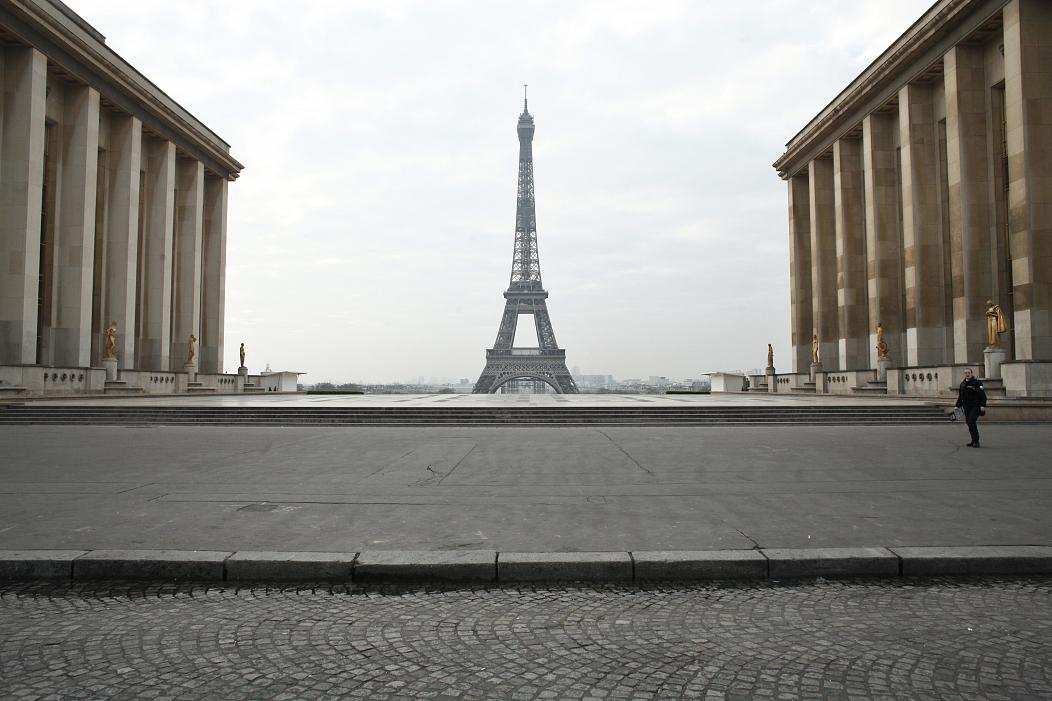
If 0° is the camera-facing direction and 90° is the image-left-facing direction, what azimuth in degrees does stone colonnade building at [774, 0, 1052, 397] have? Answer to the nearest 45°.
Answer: approximately 45°

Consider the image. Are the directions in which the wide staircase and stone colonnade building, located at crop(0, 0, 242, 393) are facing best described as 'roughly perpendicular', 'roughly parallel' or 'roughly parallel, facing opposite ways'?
roughly perpendicular

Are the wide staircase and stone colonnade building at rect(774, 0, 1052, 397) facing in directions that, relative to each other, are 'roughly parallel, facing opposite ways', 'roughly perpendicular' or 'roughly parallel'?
roughly perpendicular

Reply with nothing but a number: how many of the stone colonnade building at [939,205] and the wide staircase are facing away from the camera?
0

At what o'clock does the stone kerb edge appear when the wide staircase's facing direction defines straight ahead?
The stone kerb edge is roughly at 12 o'clock from the wide staircase.

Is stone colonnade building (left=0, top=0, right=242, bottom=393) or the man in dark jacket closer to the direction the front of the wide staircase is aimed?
the man in dark jacket

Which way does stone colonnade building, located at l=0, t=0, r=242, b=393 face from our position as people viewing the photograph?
facing the viewer and to the right of the viewer

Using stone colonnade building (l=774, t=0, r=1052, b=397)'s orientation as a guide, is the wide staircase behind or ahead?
ahead

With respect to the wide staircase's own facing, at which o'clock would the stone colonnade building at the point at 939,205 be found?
The stone colonnade building is roughly at 8 o'clock from the wide staircase.

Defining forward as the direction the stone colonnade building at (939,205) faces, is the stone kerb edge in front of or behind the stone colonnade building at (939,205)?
in front

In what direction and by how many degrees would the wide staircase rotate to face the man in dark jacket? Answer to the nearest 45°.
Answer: approximately 45° to its left

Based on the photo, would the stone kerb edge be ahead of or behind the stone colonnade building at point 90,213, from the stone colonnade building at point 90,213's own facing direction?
ahead

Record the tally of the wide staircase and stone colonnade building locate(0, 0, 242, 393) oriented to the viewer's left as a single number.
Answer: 0

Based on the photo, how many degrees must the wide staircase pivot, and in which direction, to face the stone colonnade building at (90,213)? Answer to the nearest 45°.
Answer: approximately 135° to its right

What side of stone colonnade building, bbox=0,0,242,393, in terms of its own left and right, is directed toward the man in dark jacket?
front
